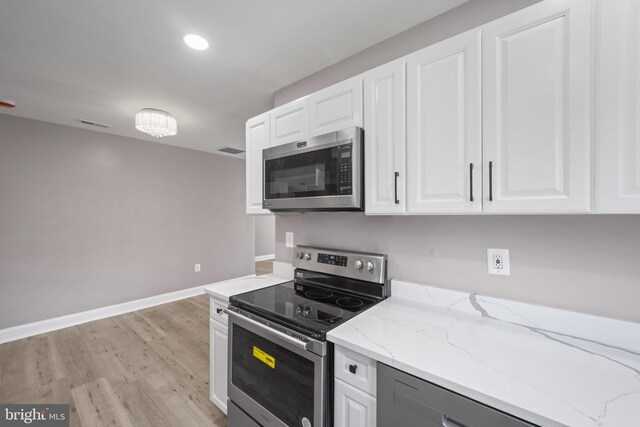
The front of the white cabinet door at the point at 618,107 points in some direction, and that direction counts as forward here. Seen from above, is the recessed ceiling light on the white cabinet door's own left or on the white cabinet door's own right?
on the white cabinet door's own right

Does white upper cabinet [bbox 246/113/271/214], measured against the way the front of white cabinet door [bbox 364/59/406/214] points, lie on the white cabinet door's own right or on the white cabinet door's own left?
on the white cabinet door's own right

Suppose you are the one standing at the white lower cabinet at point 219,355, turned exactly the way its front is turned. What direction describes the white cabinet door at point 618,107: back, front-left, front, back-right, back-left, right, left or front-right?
left

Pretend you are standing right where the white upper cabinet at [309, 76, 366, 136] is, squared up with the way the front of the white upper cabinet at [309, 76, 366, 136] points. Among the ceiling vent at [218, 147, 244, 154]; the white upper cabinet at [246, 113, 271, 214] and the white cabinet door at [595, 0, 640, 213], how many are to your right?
2

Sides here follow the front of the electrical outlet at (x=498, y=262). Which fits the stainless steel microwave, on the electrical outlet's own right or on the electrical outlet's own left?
on the electrical outlet's own right

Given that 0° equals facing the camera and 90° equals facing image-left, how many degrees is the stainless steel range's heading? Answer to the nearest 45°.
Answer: approximately 45°

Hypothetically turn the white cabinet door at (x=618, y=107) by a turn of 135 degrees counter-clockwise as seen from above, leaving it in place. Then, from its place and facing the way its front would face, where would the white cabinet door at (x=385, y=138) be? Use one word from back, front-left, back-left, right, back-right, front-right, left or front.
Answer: back-left

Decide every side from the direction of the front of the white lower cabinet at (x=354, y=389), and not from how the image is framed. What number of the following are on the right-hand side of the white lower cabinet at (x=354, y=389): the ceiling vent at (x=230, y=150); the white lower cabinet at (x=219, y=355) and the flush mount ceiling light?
3

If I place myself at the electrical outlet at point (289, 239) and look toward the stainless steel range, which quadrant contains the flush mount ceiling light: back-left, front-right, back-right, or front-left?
back-right
